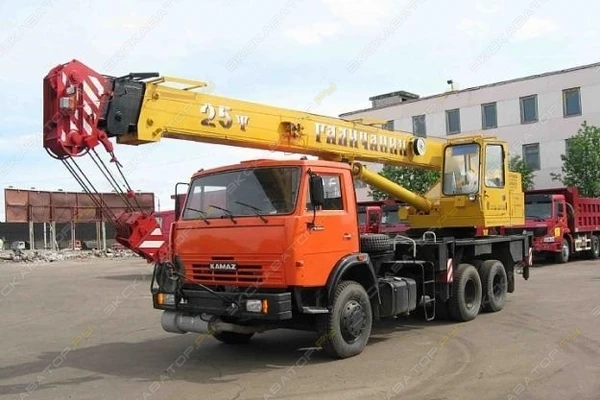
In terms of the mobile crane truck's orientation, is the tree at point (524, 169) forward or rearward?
rearward

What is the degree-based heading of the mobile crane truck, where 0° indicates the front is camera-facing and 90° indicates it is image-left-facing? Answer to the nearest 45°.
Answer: approximately 45°

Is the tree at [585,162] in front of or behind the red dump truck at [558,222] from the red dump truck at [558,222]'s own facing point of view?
behind

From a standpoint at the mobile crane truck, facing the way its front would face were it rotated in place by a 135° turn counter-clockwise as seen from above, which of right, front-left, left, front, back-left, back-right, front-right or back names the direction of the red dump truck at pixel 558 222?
front-left

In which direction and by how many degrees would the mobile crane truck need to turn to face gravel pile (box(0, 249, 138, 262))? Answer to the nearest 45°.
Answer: approximately 90° to its right

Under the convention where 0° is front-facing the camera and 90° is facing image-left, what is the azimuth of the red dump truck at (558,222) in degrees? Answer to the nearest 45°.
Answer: approximately 45°

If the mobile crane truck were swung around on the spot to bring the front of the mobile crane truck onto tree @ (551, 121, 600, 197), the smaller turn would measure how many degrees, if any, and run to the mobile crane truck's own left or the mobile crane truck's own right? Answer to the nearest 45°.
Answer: approximately 180°

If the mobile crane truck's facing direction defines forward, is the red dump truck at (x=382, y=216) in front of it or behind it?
behind

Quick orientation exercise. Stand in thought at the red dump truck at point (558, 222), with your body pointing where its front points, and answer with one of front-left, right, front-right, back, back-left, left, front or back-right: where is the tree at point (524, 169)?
back-right
